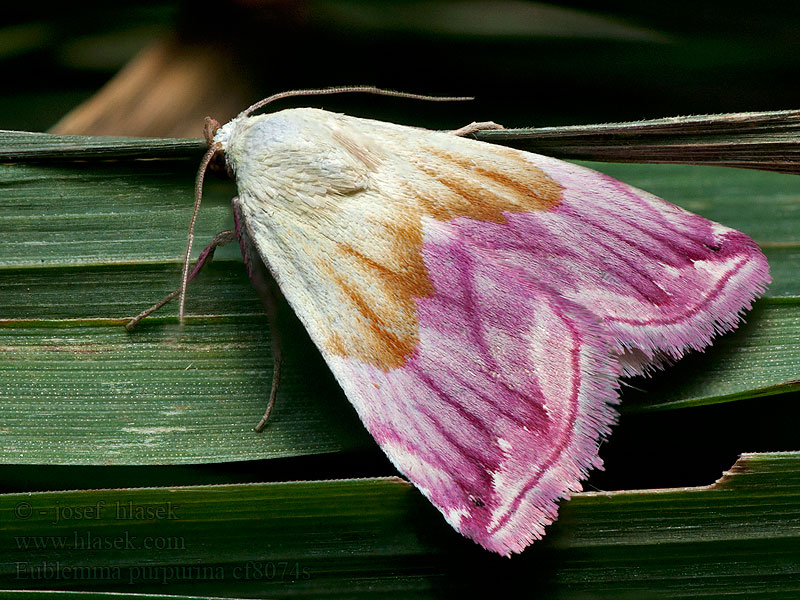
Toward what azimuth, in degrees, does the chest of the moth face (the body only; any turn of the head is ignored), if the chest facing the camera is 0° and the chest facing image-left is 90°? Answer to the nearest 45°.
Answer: approximately 135°
